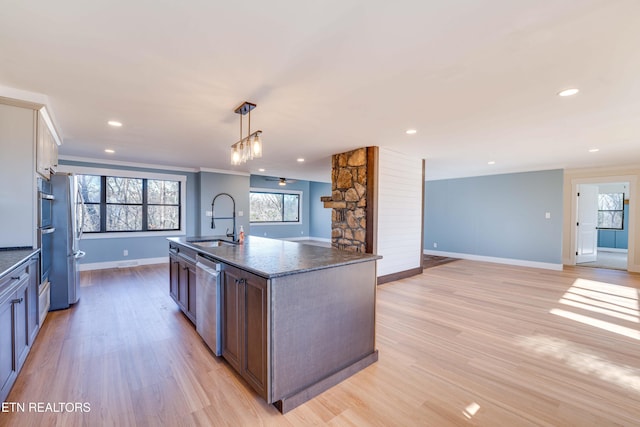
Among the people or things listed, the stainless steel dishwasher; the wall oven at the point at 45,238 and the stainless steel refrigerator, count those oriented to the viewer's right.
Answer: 2

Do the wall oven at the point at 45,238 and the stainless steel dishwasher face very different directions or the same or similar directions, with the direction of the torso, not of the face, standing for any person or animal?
very different directions

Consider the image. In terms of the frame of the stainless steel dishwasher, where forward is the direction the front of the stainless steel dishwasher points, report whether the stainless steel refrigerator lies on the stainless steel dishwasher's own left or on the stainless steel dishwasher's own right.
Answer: on the stainless steel dishwasher's own right

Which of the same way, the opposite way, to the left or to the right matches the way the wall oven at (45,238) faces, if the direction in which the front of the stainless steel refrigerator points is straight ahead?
the same way

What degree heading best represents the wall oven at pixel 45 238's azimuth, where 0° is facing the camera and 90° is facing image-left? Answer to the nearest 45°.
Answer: approximately 270°

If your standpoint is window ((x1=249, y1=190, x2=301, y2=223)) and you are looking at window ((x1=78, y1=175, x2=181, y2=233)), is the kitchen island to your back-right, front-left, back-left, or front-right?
front-left

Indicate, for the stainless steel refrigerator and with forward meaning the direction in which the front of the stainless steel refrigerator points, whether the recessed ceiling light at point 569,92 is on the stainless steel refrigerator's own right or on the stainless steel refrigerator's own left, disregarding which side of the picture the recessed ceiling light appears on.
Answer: on the stainless steel refrigerator's own right

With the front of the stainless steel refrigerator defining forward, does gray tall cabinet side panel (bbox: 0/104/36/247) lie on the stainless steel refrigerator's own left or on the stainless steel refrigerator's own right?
on the stainless steel refrigerator's own right

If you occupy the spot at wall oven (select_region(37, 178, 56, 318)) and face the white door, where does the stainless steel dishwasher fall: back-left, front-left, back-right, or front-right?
front-right

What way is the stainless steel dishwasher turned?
to the viewer's left

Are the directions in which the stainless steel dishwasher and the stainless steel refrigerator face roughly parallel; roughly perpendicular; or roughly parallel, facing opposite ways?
roughly parallel, facing opposite ways

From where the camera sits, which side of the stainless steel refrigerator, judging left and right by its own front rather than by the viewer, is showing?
right

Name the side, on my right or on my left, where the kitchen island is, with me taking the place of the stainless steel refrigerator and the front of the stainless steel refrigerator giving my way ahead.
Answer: on my right
